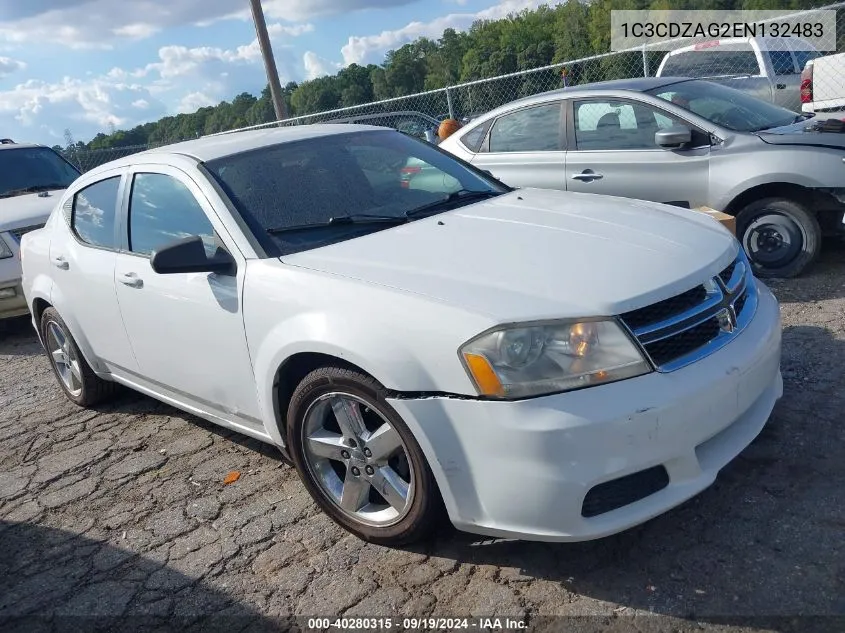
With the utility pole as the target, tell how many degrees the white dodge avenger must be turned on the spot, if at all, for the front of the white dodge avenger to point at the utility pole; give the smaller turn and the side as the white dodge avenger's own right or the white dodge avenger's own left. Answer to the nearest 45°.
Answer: approximately 135° to the white dodge avenger's own left

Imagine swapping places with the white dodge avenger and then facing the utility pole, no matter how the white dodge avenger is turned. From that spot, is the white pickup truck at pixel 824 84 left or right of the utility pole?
right

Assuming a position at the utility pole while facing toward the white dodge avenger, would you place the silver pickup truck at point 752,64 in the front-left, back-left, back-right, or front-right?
front-left

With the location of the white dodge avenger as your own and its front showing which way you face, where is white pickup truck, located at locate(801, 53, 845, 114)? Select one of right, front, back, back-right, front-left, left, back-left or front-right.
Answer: left

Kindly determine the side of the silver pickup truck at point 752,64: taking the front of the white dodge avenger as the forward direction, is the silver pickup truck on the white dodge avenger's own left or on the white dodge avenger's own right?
on the white dodge avenger's own left

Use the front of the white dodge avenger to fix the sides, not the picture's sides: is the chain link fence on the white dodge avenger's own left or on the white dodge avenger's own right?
on the white dodge avenger's own left

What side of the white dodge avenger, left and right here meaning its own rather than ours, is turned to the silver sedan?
left

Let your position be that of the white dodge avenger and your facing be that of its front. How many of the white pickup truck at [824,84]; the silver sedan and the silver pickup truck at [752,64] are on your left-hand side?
3

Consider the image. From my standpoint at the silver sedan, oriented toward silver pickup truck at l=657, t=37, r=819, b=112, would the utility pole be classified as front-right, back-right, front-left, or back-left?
front-left

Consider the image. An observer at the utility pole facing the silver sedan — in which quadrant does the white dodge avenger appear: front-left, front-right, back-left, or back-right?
front-right

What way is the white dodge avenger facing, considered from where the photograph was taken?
facing the viewer and to the right of the viewer
